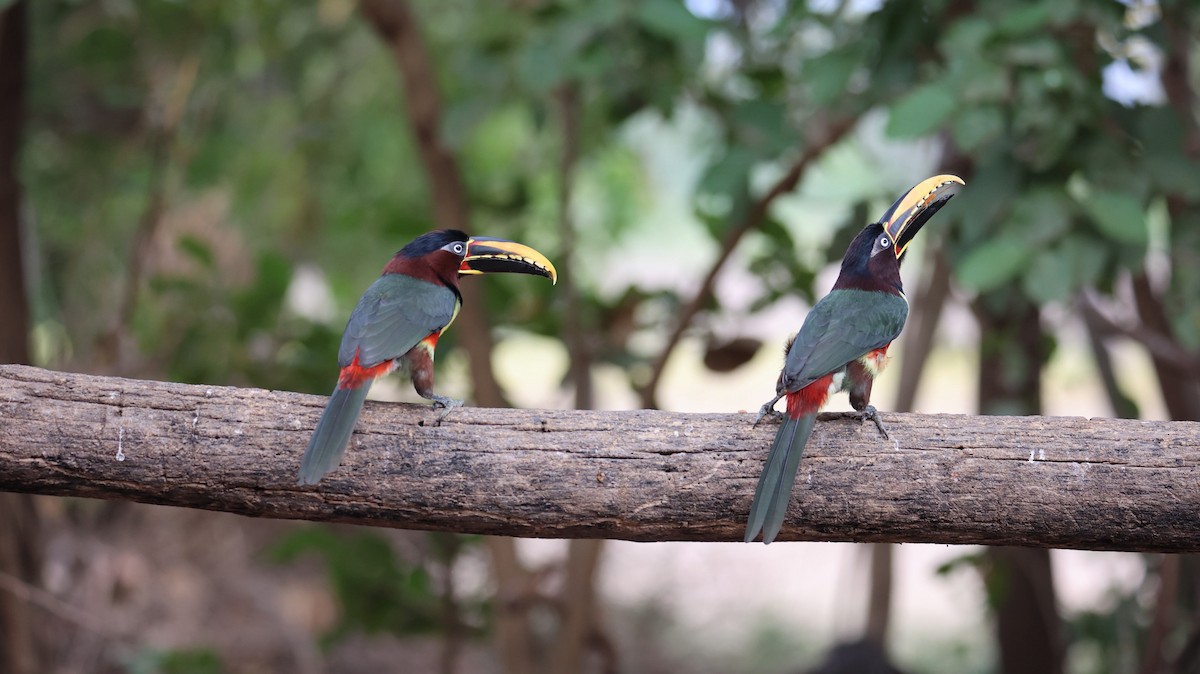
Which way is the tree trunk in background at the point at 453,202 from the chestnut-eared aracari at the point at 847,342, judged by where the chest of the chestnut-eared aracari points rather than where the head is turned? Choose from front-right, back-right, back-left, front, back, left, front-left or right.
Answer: left

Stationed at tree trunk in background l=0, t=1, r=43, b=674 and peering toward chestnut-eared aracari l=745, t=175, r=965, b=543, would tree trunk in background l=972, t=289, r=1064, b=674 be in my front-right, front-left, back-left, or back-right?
front-left

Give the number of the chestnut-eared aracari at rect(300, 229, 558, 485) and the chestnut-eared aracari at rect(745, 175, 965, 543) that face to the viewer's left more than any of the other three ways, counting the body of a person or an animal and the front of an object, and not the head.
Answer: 0

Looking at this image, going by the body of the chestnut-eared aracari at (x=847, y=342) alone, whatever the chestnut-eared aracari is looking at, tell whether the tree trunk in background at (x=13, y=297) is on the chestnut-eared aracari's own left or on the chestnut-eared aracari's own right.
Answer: on the chestnut-eared aracari's own left

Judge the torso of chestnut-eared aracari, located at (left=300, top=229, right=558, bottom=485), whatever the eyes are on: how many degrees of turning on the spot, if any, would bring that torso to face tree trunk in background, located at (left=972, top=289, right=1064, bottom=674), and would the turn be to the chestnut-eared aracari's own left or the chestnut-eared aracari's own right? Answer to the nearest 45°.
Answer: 0° — it already faces it

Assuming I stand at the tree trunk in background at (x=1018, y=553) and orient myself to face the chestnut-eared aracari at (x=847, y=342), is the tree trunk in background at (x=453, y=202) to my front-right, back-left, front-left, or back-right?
front-right

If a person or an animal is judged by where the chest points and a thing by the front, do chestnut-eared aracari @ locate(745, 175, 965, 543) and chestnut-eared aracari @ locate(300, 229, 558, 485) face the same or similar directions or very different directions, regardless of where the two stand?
same or similar directions

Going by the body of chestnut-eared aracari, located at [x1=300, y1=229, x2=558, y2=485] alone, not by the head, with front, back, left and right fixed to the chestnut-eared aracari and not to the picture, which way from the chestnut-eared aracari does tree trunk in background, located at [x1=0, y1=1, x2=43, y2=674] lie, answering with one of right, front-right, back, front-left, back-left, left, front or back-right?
left

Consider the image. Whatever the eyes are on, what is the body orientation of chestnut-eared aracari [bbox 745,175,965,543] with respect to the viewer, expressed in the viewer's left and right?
facing away from the viewer and to the right of the viewer

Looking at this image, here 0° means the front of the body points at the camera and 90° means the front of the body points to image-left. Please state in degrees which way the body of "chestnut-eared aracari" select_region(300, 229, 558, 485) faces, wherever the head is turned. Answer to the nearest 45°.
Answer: approximately 225°
